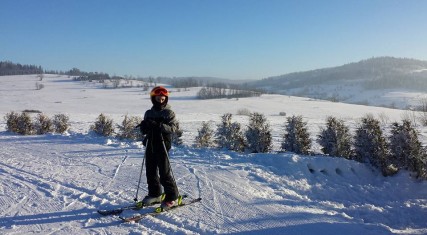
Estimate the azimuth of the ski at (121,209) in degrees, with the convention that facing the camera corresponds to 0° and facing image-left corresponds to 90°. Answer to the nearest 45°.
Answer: approximately 45°

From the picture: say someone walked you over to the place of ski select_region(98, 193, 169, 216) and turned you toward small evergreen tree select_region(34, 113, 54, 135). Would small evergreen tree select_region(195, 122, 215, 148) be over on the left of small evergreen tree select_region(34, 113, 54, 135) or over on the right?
right

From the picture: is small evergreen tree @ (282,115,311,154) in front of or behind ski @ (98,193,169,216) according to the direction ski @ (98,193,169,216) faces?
behind

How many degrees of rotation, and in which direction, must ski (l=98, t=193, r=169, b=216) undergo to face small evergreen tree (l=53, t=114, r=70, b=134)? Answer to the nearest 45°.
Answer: approximately 135° to its right

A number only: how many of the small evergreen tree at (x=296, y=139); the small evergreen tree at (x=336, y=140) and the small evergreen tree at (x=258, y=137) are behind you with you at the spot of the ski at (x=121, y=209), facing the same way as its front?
3

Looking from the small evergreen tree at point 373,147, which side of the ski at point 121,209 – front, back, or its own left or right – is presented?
back

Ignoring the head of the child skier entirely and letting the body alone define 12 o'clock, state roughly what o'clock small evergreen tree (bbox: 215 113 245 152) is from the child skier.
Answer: The small evergreen tree is roughly at 5 o'clock from the child skier.

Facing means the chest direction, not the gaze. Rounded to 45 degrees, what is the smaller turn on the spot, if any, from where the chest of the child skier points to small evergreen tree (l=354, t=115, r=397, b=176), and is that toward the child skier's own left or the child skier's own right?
approximately 180°

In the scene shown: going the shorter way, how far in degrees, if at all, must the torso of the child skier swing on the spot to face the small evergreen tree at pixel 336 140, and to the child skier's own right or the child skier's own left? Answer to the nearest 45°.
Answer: approximately 180°

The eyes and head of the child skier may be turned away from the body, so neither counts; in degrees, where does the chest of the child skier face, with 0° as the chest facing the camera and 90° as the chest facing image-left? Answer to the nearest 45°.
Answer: approximately 45°
